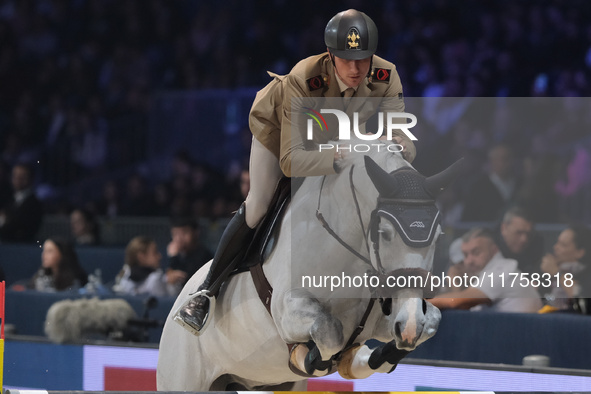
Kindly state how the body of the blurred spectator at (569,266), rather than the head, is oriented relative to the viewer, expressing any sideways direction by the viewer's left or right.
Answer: facing the viewer and to the left of the viewer

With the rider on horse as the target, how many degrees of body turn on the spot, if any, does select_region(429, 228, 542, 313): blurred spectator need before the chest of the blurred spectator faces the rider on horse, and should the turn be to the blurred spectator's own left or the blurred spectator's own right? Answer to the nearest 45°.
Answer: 0° — they already face them

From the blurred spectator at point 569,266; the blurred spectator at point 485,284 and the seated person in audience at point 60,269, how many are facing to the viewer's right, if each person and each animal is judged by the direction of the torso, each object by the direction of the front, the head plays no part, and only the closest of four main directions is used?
0

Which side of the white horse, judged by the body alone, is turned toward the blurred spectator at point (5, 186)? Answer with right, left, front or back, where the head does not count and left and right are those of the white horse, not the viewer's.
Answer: back

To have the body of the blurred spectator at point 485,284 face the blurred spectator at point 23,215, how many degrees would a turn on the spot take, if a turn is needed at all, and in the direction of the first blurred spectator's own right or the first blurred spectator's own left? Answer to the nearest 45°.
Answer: approximately 90° to the first blurred spectator's own right

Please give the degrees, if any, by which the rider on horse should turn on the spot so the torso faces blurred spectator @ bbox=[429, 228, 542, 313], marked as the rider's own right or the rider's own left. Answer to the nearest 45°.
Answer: approximately 90° to the rider's own left

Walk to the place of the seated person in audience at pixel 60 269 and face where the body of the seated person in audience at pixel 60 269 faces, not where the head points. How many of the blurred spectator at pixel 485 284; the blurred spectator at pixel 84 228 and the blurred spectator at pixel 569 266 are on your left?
2

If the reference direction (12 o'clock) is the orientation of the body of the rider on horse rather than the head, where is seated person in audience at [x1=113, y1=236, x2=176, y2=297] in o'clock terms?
The seated person in audience is roughly at 7 o'clock from the rider on horse.

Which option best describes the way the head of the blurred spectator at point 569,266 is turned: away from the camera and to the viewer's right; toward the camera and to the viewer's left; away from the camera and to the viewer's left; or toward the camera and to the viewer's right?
toward the camera and to the viewer's left

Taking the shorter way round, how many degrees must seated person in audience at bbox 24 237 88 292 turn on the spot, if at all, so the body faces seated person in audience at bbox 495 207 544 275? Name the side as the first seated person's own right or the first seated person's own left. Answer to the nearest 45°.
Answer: approximately 90° to the first seated person's own left

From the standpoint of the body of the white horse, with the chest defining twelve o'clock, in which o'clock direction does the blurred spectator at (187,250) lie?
The blurred spectator is roughly at 7 o'clock from the white horse.

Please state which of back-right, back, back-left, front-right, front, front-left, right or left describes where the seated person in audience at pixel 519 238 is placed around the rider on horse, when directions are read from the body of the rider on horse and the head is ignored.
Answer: left

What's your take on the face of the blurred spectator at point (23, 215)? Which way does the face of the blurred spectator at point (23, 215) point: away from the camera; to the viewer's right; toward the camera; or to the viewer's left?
toward the camera

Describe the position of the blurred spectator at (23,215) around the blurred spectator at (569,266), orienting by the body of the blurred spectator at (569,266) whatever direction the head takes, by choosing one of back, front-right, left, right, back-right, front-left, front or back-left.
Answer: right
